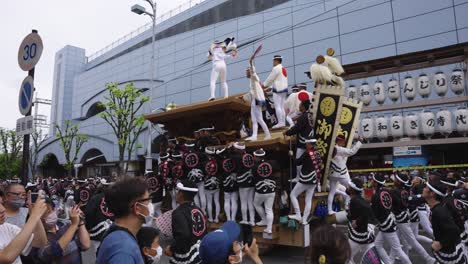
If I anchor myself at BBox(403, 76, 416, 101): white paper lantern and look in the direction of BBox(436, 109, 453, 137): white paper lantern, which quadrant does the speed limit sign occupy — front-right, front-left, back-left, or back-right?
back-right

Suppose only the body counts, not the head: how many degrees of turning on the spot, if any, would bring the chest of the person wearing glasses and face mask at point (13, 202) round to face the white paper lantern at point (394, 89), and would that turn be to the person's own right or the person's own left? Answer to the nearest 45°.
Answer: approximately 45° to the person's own left

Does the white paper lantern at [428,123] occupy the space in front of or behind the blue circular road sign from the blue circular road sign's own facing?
behind

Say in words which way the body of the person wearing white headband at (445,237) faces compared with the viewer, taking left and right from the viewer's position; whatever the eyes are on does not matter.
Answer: facing to the left of the viewer

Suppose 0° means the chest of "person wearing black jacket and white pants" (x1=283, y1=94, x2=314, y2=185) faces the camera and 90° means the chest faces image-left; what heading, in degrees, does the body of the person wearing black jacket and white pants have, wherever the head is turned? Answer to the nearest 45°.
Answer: approximately 90°

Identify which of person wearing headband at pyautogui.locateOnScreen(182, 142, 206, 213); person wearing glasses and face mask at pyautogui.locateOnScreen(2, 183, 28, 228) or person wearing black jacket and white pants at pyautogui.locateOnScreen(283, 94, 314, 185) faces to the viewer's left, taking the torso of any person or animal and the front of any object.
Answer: person wearing black jacket and white pants at pyautogui.locateOnScreen(283, 94, 314, 185)

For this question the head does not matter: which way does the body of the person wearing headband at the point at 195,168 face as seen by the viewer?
away from the camera

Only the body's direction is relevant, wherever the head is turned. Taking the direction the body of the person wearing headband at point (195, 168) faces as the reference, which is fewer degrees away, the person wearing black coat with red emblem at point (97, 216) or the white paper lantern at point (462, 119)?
the white paper lantern
